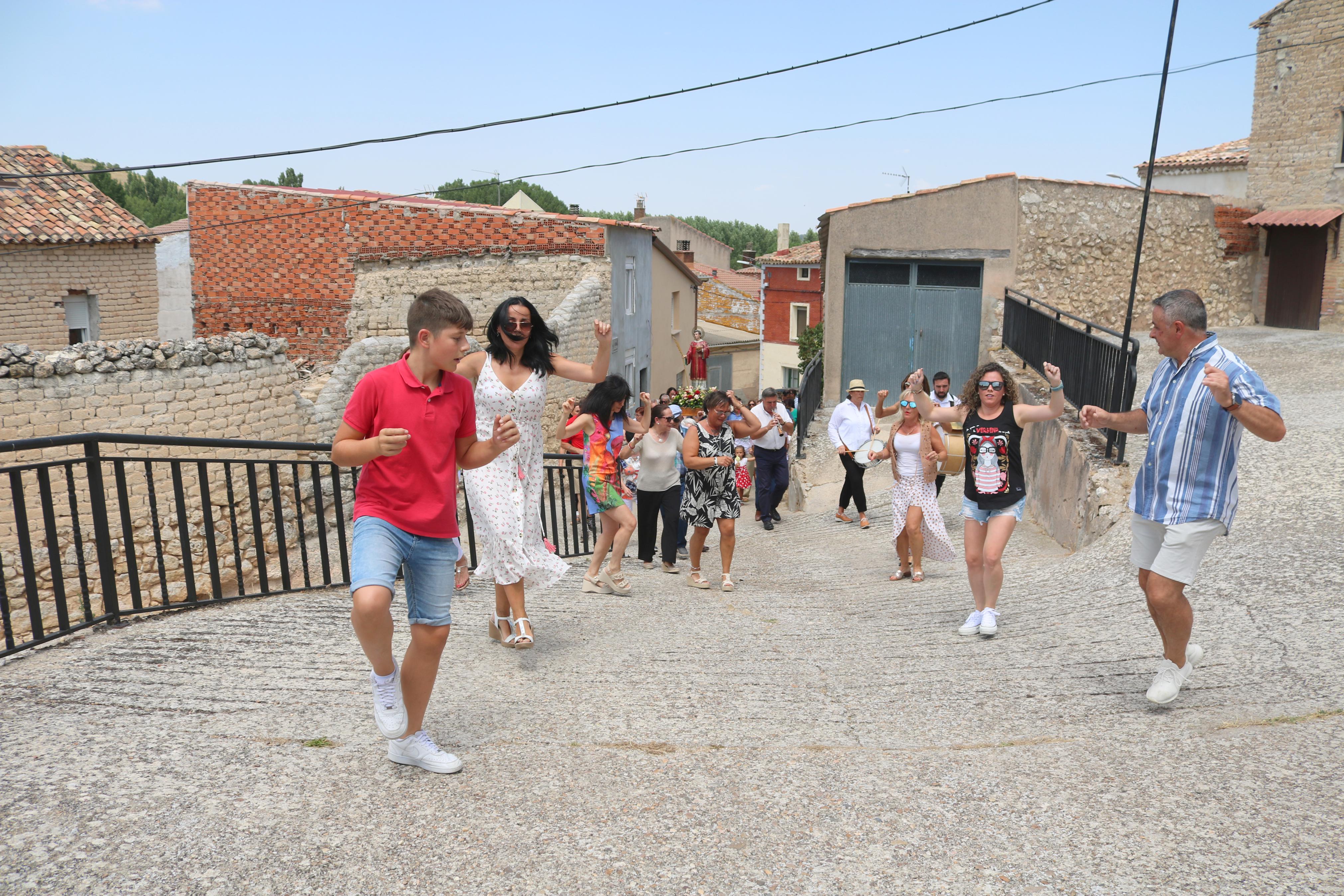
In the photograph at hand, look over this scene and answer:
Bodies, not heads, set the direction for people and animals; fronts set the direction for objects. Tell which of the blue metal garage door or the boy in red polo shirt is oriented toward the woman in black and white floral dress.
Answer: the blue metal garage door

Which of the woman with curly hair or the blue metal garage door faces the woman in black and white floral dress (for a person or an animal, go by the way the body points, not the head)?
the blue metal garage door

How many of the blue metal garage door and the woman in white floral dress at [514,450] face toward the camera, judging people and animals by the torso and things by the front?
2

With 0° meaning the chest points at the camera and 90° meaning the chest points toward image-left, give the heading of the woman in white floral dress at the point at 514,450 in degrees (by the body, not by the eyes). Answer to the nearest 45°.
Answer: approximately 0°

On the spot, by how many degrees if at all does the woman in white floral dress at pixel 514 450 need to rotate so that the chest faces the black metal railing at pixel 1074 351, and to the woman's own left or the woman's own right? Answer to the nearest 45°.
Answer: approximately 135° to the woman's own left

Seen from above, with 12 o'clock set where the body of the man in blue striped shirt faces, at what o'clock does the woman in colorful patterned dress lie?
The woman in colorful patterned dress is roughly at 2 o'clock from the man in blue striped shirt.

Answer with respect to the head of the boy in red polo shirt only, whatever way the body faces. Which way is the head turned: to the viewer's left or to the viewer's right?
to the viewer's right

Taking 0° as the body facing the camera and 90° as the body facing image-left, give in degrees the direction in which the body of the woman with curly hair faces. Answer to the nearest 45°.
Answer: approximately 0°

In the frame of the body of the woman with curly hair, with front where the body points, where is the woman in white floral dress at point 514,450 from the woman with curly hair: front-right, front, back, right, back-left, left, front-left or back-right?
front-right

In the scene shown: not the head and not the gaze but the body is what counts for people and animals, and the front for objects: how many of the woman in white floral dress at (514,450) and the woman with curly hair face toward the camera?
2

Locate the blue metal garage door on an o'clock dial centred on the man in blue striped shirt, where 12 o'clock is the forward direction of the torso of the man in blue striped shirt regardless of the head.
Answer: The blue metal garage door is roughly at 4 o'clock from the man in blue striped shirt.

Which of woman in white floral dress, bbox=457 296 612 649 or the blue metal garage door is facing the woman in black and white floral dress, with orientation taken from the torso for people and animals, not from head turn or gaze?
the blue metal garage door
